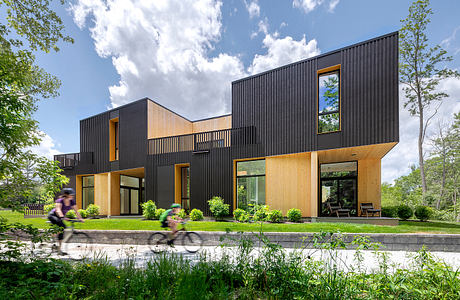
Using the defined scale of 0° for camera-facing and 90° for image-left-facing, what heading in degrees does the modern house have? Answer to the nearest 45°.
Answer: approximately 45°

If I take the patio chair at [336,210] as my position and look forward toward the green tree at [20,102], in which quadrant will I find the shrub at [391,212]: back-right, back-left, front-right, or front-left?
back-left

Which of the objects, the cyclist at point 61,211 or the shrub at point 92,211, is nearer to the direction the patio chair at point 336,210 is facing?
the cyclist

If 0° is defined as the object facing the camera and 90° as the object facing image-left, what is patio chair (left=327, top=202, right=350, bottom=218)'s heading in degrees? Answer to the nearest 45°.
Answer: approximately 315°
